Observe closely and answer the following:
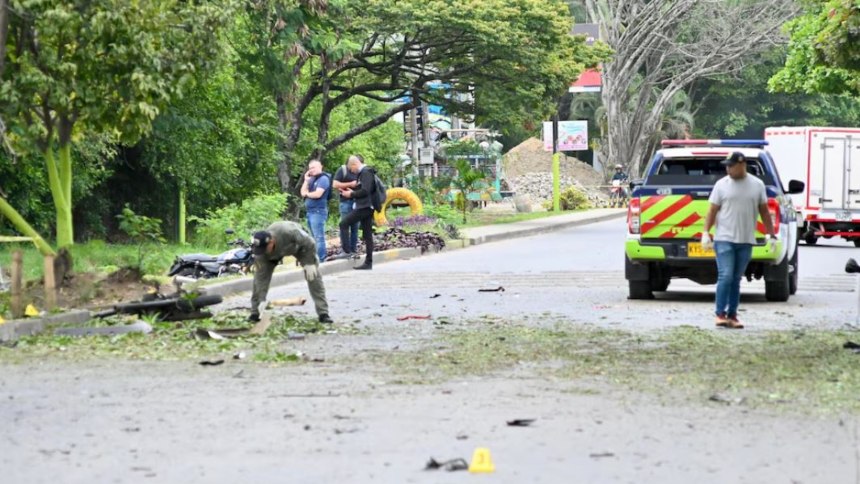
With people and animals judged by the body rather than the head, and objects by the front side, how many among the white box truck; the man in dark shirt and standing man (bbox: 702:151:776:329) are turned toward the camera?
1

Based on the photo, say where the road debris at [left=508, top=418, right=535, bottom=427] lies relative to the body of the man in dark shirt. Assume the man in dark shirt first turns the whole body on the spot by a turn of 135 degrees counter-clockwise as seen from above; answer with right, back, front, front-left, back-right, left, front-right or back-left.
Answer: front-right

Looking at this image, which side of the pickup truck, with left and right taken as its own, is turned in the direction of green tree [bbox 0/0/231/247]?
left

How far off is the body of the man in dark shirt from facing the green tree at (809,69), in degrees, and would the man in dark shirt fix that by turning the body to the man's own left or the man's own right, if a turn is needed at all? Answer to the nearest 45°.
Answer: approximately 135° to the man's own right

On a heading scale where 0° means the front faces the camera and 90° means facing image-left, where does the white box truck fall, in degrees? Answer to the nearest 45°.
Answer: approximately 135°

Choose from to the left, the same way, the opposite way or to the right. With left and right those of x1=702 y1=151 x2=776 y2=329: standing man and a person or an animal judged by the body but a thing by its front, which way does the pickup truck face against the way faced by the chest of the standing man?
the opposite way

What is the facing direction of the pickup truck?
away from the camera

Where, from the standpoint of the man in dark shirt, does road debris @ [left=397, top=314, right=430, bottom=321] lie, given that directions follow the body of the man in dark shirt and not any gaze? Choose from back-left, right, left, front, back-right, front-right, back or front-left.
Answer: left

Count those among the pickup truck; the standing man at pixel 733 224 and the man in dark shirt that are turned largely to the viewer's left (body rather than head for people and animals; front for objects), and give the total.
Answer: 1

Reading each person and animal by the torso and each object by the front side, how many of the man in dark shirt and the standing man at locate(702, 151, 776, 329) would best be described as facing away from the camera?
0

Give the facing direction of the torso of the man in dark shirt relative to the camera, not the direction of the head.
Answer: to the viewer's left
